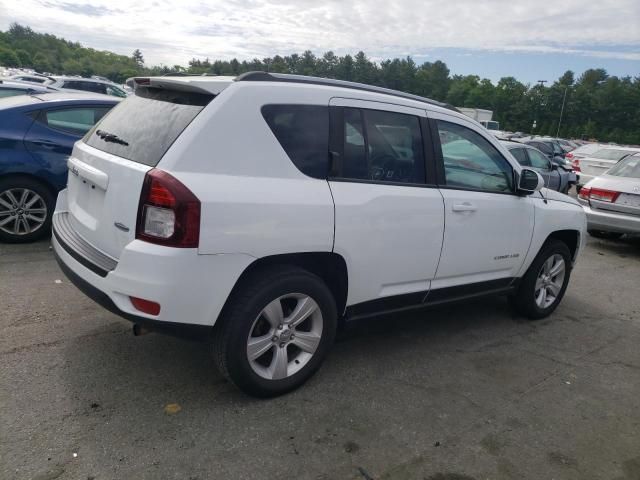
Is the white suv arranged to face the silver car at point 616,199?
yes

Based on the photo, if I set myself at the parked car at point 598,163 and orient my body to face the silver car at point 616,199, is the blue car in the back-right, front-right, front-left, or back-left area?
front-right

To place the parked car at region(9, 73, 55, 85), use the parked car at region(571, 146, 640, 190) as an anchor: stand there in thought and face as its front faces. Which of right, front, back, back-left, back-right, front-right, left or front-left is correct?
left

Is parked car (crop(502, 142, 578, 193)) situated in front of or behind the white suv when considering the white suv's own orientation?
in front

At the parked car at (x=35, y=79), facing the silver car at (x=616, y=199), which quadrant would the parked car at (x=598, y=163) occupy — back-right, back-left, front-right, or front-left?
front-left

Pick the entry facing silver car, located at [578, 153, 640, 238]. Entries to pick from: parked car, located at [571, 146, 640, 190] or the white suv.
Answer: the white suv

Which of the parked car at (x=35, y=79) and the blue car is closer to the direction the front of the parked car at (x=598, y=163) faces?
the parked car

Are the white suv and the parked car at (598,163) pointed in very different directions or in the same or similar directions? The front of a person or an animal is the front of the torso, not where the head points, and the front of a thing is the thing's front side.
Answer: same or similar directions

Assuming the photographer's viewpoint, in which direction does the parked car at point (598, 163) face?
facing away from the viewer

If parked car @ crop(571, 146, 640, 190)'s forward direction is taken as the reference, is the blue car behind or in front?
behind
